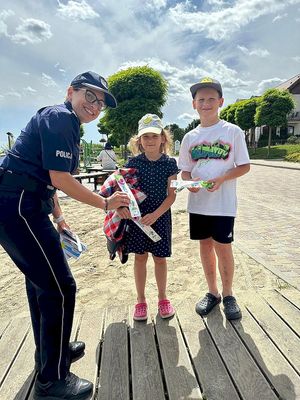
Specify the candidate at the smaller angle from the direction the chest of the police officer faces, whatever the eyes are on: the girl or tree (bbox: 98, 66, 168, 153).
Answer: the girl

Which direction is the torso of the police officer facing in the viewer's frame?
to the viewer's right

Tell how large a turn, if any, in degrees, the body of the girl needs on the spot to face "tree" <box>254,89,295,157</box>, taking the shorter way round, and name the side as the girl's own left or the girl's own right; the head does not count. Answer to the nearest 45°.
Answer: approximately 135° to the girl's own left

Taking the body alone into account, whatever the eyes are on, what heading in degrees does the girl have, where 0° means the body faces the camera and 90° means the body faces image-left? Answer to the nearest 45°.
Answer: approximately 0°

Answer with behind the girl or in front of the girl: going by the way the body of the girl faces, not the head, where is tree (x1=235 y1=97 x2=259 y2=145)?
behind

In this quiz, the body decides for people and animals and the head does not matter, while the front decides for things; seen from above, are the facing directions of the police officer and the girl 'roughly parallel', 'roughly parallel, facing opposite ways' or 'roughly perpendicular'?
roughly perpendicular

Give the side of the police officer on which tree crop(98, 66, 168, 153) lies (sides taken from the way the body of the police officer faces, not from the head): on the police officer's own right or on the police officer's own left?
on the police officer's own left

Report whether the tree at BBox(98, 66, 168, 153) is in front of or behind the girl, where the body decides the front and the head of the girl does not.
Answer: behind

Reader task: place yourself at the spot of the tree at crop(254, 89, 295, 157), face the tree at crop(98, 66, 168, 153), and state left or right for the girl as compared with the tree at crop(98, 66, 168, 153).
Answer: left
